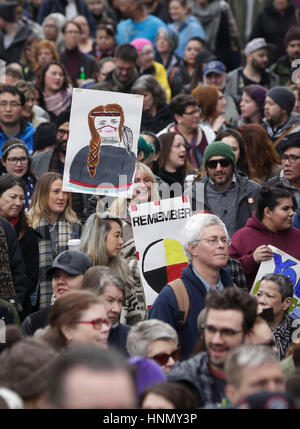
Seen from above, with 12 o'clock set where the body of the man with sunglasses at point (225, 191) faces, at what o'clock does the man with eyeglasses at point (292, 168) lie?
the man with eyeglasses at point (292, 168) is roughly at 8 o'clock from the man with sunglasses at point (225, 191).

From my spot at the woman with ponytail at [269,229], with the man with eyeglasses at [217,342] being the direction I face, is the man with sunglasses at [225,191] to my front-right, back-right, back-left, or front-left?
back-right

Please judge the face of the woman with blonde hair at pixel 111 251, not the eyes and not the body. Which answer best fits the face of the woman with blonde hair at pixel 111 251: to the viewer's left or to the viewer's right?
to the viewer's right

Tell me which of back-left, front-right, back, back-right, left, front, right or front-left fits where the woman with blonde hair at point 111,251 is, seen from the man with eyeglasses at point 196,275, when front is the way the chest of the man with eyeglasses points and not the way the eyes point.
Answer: back

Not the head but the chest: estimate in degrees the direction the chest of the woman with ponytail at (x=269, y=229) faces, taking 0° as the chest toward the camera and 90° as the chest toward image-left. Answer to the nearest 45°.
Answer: approximately 315°
